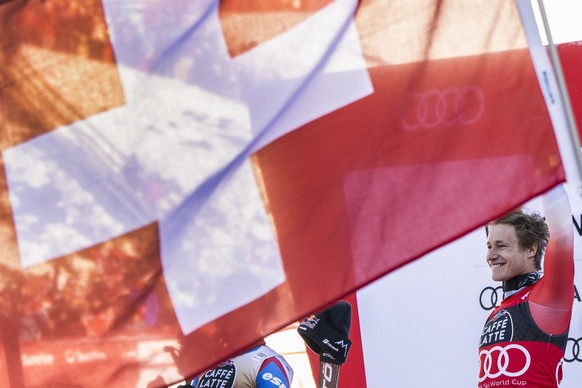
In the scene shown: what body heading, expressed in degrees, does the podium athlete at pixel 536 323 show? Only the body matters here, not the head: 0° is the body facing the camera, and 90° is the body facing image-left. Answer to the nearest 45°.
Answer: approximately 45°
